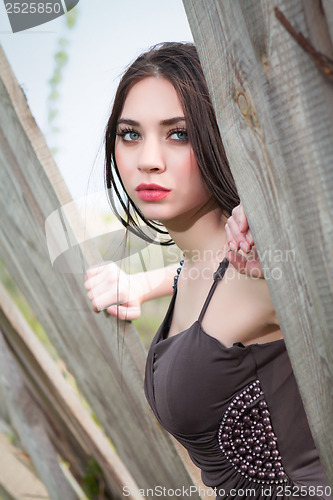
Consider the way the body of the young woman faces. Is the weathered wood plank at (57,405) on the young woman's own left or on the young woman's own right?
on the young woman's own right

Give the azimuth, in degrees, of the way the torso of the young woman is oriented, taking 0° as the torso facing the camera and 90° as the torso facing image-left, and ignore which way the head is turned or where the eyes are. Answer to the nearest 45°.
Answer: approximately 45°

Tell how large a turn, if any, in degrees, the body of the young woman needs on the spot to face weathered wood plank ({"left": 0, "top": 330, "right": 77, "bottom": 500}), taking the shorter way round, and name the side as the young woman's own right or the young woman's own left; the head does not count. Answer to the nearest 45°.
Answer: approximately 90° to the young woman's own right

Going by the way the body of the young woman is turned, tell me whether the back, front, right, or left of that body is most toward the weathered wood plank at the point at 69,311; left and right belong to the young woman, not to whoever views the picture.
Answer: right
